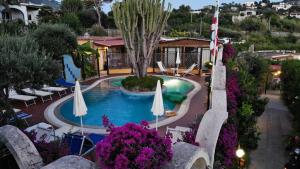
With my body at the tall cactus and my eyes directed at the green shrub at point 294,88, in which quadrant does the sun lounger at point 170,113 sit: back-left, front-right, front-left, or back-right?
front-right

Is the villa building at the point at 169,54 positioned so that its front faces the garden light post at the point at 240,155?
yes

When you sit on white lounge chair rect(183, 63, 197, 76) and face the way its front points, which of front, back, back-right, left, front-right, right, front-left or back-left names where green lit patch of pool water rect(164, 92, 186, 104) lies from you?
front-left

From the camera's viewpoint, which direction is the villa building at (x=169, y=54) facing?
toward the camera

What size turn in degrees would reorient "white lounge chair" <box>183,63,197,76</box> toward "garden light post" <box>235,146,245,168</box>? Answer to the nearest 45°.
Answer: approximately 45° to its left

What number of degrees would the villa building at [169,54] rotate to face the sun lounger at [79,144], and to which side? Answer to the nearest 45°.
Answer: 0° — it already faces it

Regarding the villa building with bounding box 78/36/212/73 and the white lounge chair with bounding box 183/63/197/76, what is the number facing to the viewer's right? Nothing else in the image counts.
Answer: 0

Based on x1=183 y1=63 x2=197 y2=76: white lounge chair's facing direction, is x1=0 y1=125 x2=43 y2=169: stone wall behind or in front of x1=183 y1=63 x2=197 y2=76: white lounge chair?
in front

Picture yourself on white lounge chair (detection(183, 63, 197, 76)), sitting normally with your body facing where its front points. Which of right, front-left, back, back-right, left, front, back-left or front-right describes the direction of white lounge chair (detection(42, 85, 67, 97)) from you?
front

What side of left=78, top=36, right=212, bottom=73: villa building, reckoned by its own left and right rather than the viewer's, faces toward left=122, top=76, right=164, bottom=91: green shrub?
front

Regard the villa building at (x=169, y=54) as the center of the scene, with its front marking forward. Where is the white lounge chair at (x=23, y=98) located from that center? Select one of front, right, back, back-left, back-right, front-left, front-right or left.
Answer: front-right

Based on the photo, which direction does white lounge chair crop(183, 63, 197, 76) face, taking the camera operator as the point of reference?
facing the viewer and to the left of the viewer

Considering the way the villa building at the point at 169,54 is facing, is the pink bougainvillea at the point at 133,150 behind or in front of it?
in front

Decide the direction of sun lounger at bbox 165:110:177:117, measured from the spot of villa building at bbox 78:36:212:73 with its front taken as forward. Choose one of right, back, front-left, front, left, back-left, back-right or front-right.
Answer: front

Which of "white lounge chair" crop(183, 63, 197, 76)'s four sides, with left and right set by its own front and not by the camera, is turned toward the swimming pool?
front
